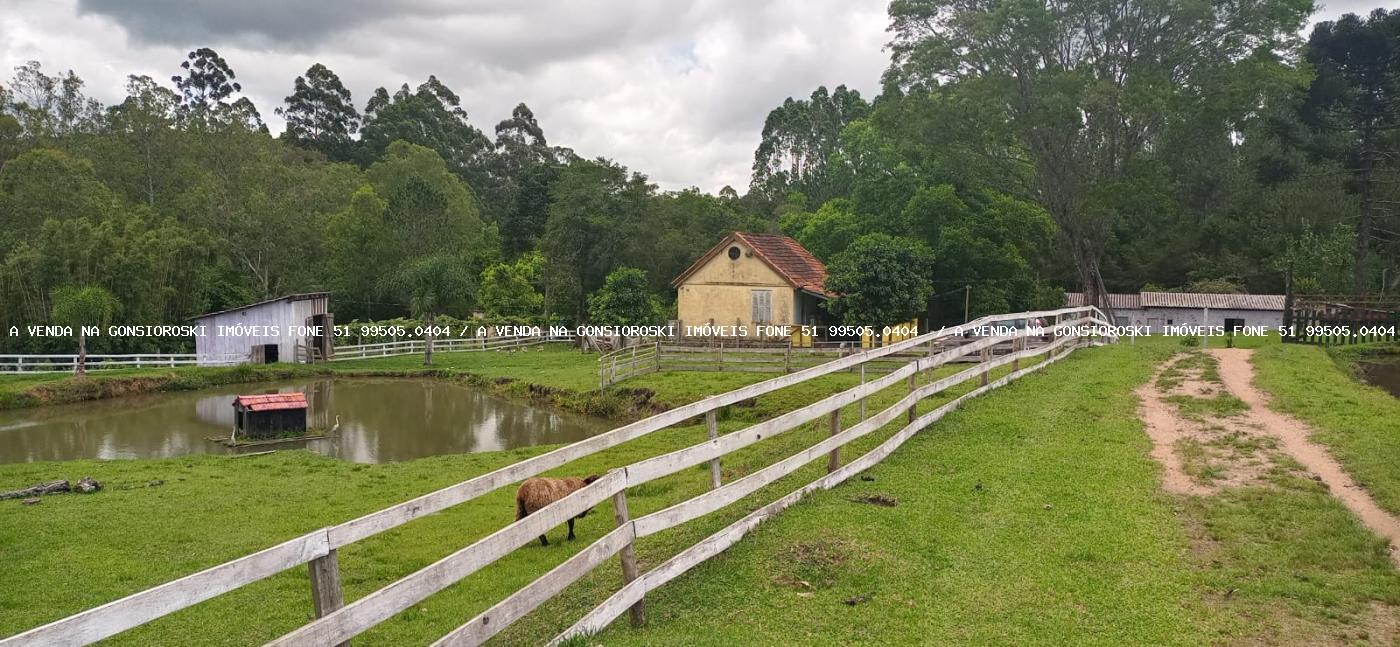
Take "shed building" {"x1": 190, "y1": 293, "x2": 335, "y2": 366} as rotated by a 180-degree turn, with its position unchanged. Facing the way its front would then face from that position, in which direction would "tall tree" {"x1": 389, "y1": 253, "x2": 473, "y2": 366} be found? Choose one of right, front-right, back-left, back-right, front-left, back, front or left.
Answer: right

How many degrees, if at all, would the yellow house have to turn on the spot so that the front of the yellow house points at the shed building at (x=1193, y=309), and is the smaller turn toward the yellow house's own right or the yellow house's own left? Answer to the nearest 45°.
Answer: approximately 90° to the yellow house's own left

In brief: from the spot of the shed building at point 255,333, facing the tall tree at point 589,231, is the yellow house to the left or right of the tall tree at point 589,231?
right

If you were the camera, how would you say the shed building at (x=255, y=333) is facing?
facing the viewer and to the right of the viewer

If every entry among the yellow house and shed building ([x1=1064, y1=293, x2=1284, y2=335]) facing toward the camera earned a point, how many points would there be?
2

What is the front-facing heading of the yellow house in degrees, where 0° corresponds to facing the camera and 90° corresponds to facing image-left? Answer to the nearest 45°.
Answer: approximately 0°

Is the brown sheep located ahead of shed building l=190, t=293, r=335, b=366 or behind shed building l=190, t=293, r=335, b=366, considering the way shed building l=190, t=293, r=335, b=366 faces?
ahead

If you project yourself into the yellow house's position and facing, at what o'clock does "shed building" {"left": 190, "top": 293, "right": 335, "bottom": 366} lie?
The shed building is roughly at 3 o'clock from the yellow house.

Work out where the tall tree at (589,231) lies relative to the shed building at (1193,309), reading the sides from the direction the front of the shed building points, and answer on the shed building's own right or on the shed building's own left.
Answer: on the shed building's own right

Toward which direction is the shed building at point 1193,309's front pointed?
toward the camera

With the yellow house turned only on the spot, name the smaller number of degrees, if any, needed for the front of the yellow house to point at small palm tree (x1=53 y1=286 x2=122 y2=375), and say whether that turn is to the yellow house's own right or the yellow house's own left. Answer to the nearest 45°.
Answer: approximately 90° to the yellow house's own right

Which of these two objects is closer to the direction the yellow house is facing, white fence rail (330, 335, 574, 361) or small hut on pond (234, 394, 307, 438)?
the small hut on pond

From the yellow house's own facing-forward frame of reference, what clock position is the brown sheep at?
The brown sheep is roughly at 12 o'clock from the yellow house.

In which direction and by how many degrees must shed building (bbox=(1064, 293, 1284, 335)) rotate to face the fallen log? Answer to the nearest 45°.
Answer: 0° — it already faces it

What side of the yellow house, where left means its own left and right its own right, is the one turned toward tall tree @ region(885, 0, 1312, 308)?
left

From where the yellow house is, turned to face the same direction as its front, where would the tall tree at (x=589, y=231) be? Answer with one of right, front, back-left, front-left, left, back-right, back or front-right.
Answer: back-right
